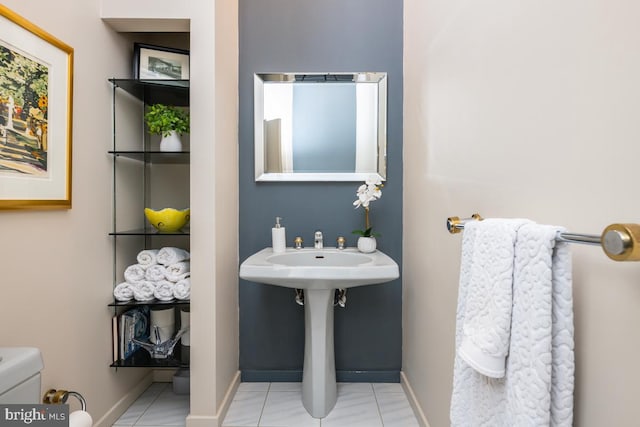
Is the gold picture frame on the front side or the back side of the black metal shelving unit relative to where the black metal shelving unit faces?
on the front side

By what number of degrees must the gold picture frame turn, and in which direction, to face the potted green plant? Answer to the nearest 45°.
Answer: approximately 90° to its left

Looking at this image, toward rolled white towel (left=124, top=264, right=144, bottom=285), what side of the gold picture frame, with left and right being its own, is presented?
left

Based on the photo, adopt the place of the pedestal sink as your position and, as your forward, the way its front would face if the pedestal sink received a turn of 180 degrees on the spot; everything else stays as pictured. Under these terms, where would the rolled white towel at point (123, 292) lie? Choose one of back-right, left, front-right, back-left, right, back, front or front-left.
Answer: left

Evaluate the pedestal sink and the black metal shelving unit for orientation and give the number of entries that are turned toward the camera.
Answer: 2

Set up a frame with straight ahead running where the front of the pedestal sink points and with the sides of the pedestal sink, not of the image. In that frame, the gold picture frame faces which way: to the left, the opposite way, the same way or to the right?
to the left

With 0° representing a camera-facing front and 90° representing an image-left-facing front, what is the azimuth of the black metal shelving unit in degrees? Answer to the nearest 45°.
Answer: approximately 0°

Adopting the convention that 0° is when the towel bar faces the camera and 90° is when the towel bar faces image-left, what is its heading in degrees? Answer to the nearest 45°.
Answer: approximately 45°

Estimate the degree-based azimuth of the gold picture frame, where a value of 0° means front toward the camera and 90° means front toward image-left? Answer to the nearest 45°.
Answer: approximately 315°
